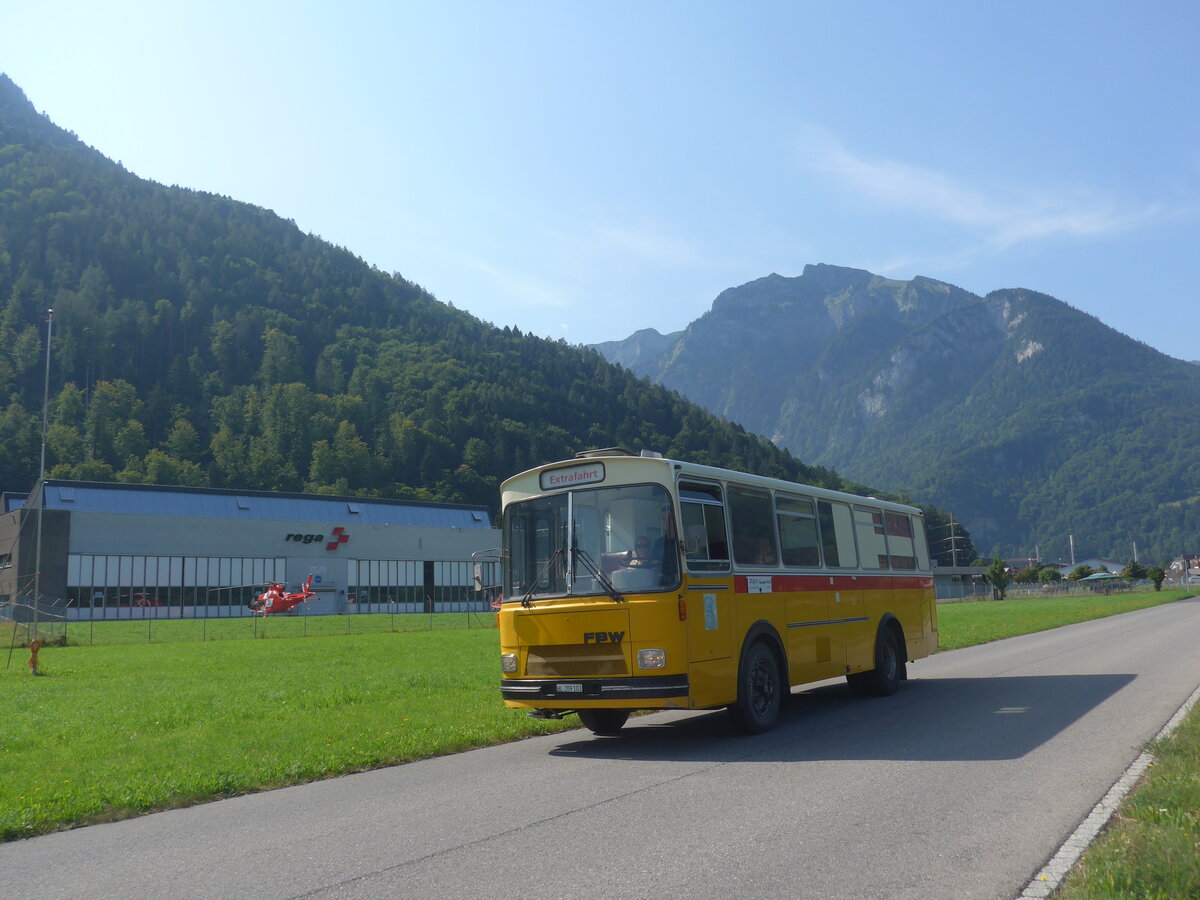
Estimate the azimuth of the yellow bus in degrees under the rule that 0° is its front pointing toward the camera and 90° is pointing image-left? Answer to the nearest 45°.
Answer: approximately 45°
